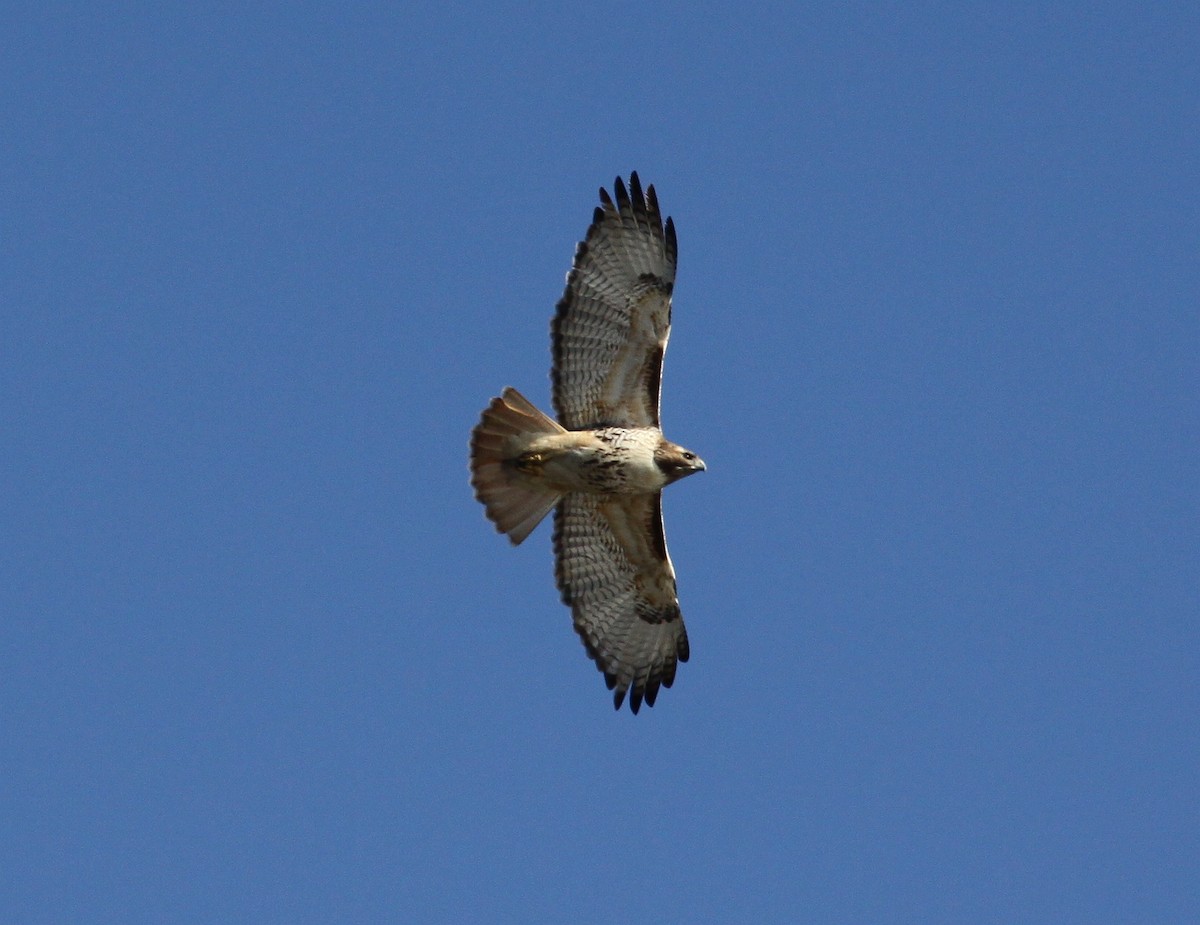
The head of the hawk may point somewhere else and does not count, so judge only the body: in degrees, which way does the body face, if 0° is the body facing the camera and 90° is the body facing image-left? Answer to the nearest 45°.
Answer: approximately 270°
